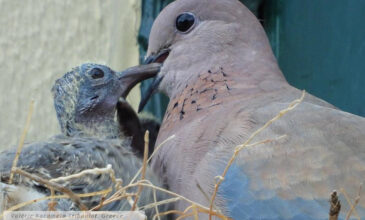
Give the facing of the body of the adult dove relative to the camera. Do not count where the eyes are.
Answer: to the viewer's left
